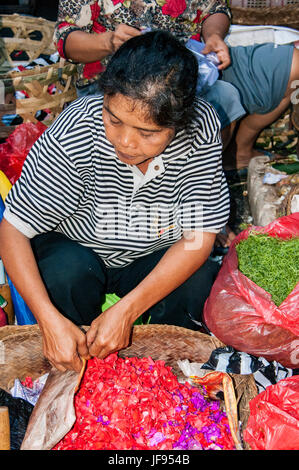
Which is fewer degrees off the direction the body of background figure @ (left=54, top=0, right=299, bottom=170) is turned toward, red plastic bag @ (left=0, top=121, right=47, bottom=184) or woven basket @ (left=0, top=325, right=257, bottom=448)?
the woven basket

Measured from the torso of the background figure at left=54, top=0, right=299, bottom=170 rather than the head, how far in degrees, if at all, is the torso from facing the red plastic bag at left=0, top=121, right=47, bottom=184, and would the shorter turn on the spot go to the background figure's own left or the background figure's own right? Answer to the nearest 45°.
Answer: approximately 45° to the background figure's own right

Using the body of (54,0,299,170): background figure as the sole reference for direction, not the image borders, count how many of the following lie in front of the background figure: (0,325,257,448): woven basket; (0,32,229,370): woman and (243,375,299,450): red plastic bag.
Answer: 3

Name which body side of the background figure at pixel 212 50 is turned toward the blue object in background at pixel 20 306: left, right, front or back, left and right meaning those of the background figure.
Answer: front

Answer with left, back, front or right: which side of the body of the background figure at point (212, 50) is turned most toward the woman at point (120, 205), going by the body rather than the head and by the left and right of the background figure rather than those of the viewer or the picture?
front

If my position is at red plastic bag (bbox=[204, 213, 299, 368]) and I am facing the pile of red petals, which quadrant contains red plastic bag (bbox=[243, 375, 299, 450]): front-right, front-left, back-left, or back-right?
front-left

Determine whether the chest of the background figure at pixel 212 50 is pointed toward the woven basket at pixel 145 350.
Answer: yes

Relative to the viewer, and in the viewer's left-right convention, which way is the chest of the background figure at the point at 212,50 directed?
facing the viewer

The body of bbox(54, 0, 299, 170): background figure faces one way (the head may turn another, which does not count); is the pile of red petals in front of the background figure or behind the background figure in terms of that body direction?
in front

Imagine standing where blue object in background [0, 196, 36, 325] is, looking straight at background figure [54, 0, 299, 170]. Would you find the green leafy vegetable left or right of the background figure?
right

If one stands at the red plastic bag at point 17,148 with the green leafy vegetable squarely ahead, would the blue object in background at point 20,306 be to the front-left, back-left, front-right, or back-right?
front-right

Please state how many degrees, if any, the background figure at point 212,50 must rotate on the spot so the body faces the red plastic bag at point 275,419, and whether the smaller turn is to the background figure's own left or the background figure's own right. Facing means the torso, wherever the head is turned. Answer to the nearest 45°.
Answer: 0° — they already face it
